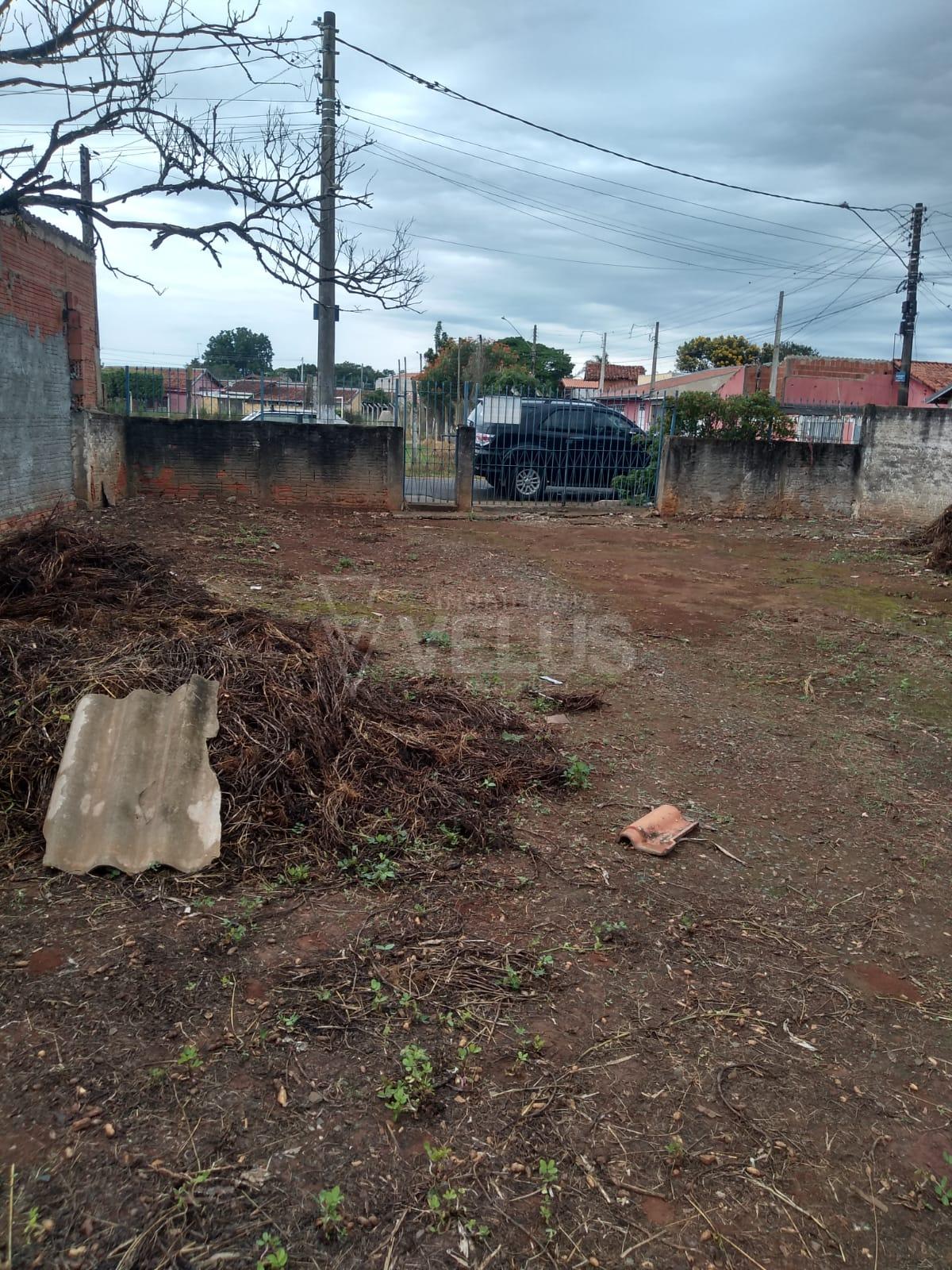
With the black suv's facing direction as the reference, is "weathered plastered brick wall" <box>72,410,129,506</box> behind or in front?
behind

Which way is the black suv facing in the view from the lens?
facing away from the viewer and to the right of the viewer

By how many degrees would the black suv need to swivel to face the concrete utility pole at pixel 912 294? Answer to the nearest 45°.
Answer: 0° — it already faces it

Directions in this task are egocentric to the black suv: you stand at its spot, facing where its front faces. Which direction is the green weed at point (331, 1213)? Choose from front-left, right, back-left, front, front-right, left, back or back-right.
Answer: back-right

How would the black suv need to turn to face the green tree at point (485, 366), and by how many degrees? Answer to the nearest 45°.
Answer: approximately 45° to its left

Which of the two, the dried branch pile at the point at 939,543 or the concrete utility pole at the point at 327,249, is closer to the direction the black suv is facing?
the dried branch pile

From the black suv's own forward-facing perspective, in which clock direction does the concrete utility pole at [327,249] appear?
The concrete utility pole is roughly at 5 o'clock from the black suv.

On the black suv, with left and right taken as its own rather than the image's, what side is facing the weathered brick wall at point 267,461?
back

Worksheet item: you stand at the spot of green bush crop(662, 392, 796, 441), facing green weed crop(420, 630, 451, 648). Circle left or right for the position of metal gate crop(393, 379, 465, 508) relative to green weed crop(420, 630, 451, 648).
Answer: right

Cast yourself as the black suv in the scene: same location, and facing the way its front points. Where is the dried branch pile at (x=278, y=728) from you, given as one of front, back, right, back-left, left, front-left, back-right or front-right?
back-right

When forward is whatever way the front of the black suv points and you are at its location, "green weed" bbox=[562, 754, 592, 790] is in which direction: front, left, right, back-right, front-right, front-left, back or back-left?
back-right

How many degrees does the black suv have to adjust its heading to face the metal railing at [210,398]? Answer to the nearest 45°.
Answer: approximately 135° to its left
